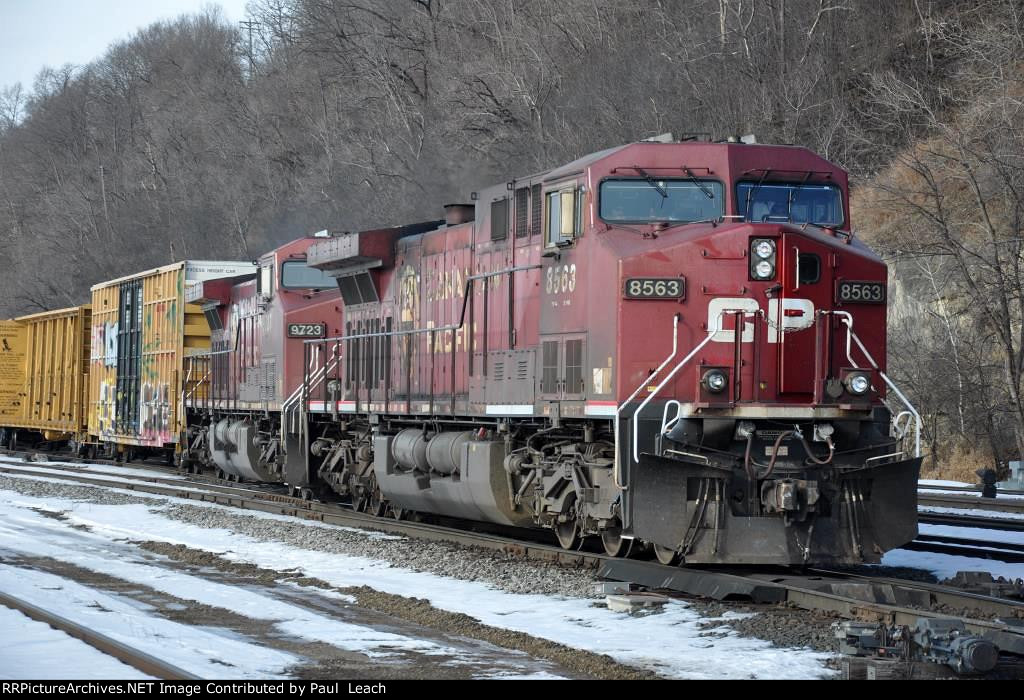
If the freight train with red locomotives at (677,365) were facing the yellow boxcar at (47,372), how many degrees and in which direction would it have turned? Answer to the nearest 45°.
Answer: approximately 180°

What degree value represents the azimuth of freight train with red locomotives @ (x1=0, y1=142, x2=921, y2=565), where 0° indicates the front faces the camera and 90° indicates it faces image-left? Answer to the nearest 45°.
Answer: approximately 315°

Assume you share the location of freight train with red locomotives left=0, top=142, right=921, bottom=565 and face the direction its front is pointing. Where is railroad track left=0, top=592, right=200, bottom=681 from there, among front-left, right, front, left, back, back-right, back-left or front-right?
right

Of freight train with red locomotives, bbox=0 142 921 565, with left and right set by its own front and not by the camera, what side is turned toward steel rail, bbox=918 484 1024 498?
left
